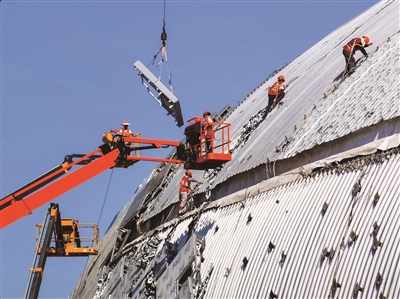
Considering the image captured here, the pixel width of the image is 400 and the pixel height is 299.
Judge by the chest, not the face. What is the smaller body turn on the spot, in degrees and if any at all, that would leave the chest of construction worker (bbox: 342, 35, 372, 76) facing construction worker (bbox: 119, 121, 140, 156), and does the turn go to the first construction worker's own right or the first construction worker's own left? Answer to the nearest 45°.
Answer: approximately 180°

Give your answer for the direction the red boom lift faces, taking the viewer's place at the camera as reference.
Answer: facing to the right of the viewer

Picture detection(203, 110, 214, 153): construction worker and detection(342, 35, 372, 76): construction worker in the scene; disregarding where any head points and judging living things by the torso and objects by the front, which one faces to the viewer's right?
detection(342, 35, 372, 76): construction worker

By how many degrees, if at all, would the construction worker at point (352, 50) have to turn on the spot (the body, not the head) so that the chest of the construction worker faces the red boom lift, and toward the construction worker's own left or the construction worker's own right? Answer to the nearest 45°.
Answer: approximately 180°

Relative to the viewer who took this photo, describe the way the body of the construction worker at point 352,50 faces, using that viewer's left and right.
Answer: facing to the right of the viewer

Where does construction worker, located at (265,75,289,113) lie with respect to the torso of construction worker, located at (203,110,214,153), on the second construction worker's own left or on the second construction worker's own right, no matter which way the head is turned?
on the second construction worker's own right
